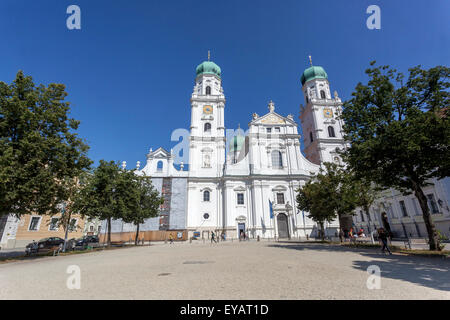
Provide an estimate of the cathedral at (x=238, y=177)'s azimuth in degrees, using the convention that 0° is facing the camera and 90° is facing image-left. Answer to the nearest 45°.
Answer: approximately 0°

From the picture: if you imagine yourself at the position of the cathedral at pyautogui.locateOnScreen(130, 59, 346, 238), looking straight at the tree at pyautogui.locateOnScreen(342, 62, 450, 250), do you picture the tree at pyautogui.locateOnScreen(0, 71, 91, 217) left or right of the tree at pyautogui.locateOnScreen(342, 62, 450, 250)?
right

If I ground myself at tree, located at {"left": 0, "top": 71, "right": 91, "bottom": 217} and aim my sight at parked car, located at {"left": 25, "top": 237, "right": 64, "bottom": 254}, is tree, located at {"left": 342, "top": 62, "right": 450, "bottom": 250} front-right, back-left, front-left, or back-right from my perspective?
back-right

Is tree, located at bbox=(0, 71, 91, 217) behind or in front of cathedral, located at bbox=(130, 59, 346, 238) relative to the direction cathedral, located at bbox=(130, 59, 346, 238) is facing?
in front
